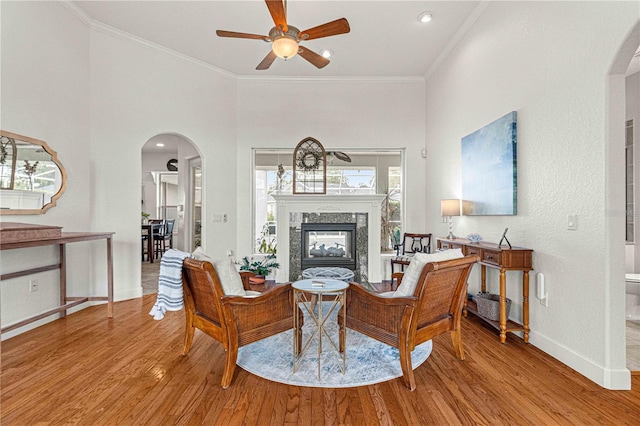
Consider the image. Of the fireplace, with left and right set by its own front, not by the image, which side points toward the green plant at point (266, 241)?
right

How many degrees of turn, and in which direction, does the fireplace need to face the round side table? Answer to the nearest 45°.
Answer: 0° — it already faces it

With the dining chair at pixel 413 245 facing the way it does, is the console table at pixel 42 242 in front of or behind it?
in front

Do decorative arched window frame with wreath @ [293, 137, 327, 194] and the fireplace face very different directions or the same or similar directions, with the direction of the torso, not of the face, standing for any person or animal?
same or similar directions

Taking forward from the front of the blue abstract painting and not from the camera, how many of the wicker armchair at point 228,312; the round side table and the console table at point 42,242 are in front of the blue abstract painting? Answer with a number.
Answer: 3

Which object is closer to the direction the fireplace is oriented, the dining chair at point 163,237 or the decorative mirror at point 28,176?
the decorative mirror

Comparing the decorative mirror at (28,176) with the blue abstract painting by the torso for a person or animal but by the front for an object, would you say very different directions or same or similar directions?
very different directions

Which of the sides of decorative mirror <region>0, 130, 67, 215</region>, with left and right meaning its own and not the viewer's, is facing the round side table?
front

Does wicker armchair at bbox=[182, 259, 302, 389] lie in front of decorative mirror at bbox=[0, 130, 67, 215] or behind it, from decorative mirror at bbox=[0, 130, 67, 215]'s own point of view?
in front

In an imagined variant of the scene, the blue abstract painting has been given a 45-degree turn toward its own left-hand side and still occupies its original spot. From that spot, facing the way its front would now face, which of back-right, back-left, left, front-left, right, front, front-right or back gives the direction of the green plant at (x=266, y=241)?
right

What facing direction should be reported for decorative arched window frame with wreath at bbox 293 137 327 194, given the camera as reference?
facing the viewer

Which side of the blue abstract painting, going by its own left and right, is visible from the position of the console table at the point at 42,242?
front

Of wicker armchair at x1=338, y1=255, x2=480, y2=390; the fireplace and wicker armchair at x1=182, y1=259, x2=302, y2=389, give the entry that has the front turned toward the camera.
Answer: the fireplace

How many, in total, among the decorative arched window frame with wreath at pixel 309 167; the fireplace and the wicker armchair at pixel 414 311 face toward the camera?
2

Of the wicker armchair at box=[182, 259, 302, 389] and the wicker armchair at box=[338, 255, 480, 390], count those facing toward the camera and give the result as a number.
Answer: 0
